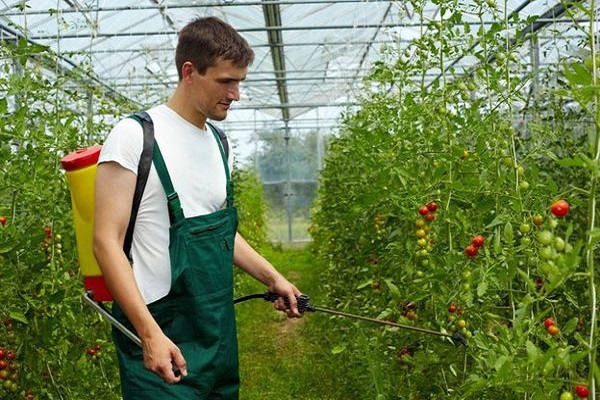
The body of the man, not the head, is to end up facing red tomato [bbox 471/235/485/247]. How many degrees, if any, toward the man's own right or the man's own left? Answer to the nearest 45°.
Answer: approximately 45° to the man's own left

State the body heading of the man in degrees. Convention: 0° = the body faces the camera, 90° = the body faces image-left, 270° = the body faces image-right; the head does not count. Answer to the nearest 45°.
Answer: approximately 315°

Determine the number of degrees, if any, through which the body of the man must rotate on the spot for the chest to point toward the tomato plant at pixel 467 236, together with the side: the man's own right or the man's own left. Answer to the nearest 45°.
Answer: approximately 45° to the man's own left

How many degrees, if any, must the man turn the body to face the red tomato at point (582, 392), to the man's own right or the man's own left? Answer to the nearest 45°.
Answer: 0° — they already face it
